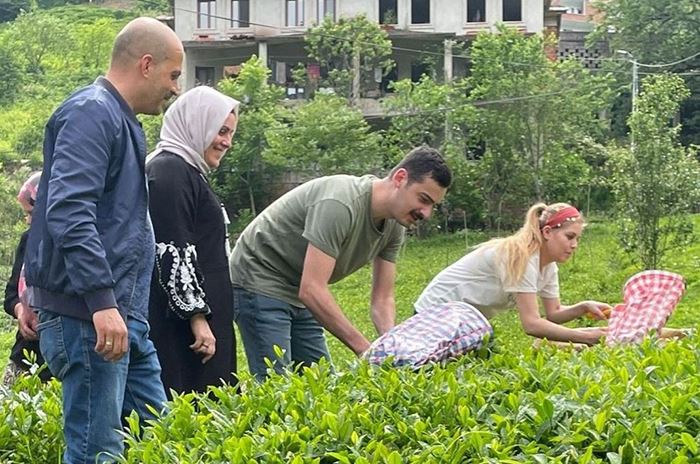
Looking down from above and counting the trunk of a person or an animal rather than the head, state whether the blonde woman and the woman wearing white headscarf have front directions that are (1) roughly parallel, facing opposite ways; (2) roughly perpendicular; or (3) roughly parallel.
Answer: roughly parallel

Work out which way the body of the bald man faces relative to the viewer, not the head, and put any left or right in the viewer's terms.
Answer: facing to the right of the viewer

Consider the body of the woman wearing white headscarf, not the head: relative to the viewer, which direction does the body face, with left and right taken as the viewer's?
facing to the right of the viewer

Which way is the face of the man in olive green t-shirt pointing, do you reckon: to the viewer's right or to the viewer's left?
to the viewer's right

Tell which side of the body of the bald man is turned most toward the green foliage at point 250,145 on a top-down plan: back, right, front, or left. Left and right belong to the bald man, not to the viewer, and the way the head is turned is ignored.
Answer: left

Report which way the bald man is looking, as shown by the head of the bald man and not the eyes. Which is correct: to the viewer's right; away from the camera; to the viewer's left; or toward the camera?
to the viewer's right

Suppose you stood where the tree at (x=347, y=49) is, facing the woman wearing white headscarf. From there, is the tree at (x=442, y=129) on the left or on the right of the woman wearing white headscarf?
left

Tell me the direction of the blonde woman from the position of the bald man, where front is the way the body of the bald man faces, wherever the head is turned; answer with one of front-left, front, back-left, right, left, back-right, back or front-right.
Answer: front-left

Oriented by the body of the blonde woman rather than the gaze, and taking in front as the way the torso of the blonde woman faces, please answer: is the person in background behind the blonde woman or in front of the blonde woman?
behind

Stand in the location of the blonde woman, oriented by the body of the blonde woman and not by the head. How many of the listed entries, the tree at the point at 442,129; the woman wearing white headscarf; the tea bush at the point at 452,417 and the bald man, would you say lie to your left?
1

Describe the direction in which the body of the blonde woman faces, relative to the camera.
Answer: to the viewer's right

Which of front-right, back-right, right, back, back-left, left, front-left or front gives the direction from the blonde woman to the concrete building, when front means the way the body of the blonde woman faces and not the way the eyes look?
left
